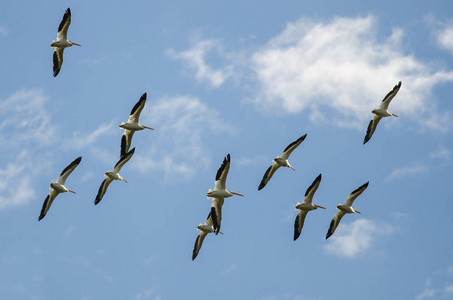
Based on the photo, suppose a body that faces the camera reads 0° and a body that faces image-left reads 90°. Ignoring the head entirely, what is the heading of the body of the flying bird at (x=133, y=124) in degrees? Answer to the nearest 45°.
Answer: approximately 270°

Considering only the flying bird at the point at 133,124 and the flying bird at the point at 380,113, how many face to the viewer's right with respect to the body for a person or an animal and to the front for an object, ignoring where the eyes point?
2

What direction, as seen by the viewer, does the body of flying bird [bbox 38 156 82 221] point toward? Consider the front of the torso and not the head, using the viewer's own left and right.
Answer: facing to the right of the viewer

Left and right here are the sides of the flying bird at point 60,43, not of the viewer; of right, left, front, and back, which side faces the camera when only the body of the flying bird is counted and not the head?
right

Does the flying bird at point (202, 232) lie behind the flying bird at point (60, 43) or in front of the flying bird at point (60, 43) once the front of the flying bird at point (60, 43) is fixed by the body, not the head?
in front

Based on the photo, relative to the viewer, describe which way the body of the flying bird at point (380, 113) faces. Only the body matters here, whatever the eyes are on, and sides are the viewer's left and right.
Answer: facing to the right of the viewer

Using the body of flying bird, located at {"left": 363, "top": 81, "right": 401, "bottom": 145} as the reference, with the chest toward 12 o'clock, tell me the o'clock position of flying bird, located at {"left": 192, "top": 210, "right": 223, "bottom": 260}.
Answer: flying bird, located at {"left": 192, "top": 210, "right": 223, "bottom": 260} is roughly at 6 o'clock from flying bird, located at {"left": 363, "top": 81, "right": 401, "bottom": 145}.

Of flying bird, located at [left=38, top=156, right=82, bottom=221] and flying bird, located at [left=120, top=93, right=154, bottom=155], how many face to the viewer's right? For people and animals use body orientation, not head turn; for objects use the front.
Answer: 2

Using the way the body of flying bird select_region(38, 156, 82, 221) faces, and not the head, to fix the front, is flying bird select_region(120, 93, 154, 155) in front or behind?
in front

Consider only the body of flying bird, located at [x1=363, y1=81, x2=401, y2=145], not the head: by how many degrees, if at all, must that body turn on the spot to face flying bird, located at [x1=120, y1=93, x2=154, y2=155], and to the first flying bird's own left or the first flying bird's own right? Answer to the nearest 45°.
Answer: approximately 135° to the first flying bird's own right

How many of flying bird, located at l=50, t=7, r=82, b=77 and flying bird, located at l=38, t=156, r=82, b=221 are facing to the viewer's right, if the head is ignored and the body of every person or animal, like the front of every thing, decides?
2
